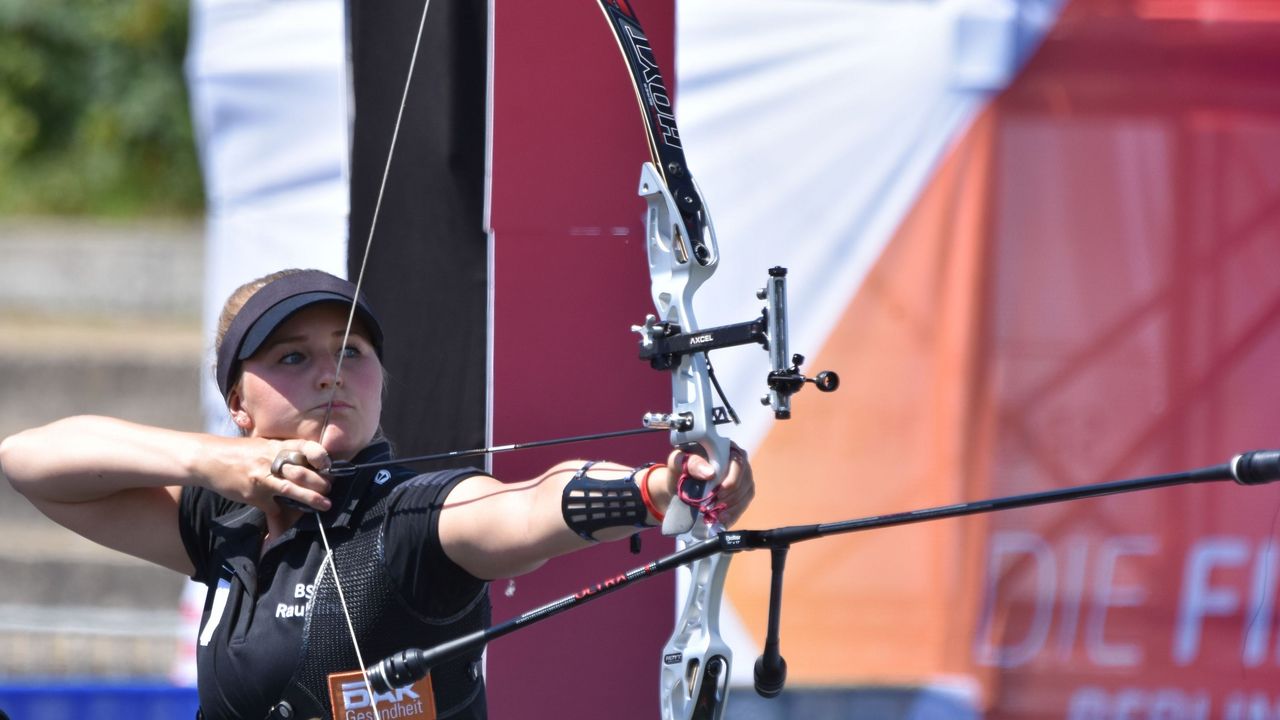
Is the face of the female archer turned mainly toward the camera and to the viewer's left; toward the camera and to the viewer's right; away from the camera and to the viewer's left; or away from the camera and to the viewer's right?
toward the camera and to the viewer's right

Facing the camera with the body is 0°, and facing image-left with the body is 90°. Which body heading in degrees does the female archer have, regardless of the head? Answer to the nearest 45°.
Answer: approximately 45°
